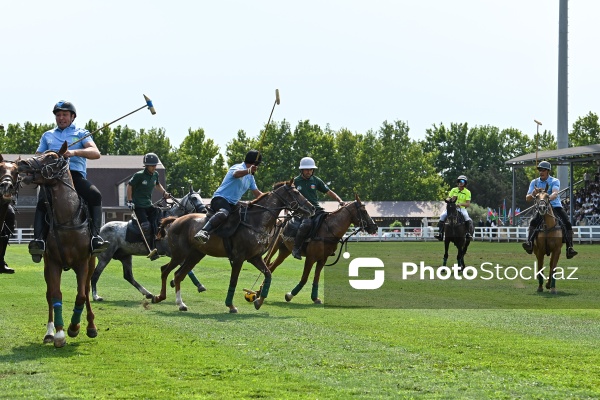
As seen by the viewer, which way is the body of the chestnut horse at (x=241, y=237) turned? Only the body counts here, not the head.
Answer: to the viewer's right

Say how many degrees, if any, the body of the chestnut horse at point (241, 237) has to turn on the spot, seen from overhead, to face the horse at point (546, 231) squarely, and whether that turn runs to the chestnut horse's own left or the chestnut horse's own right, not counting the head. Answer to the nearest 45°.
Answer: approximately 45° to the chestnut horse's own left

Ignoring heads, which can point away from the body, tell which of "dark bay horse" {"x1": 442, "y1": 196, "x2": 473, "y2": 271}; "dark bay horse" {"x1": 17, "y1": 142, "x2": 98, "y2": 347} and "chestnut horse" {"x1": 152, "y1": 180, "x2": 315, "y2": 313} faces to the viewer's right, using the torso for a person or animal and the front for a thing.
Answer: the chestnut horse

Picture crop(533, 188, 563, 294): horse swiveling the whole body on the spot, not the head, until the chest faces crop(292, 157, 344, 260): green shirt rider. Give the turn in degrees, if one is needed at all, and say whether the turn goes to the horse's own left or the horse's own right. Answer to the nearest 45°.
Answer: approximately 45° to the horse's own right

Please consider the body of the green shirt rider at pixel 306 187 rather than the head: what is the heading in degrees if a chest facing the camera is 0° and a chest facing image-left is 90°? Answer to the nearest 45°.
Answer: approximately 315°

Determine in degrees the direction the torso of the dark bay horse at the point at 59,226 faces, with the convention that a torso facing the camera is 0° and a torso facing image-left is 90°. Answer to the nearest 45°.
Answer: approximately 0°

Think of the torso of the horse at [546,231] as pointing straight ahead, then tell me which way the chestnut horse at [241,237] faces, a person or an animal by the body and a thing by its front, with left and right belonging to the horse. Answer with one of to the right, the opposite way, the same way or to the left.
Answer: to the left

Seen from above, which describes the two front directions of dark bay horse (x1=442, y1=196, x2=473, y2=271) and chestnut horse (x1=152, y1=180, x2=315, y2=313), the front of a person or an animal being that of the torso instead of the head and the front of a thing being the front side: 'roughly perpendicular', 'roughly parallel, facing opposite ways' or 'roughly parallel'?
roughly perpendicular

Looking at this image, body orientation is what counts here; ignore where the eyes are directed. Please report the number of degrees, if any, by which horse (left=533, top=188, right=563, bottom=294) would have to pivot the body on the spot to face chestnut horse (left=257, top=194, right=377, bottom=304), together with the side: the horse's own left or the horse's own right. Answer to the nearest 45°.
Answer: approximately 45° to the horse's own right

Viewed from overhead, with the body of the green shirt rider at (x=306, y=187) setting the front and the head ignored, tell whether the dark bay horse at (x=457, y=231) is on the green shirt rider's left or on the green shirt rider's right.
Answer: on the green shirt rider's left
